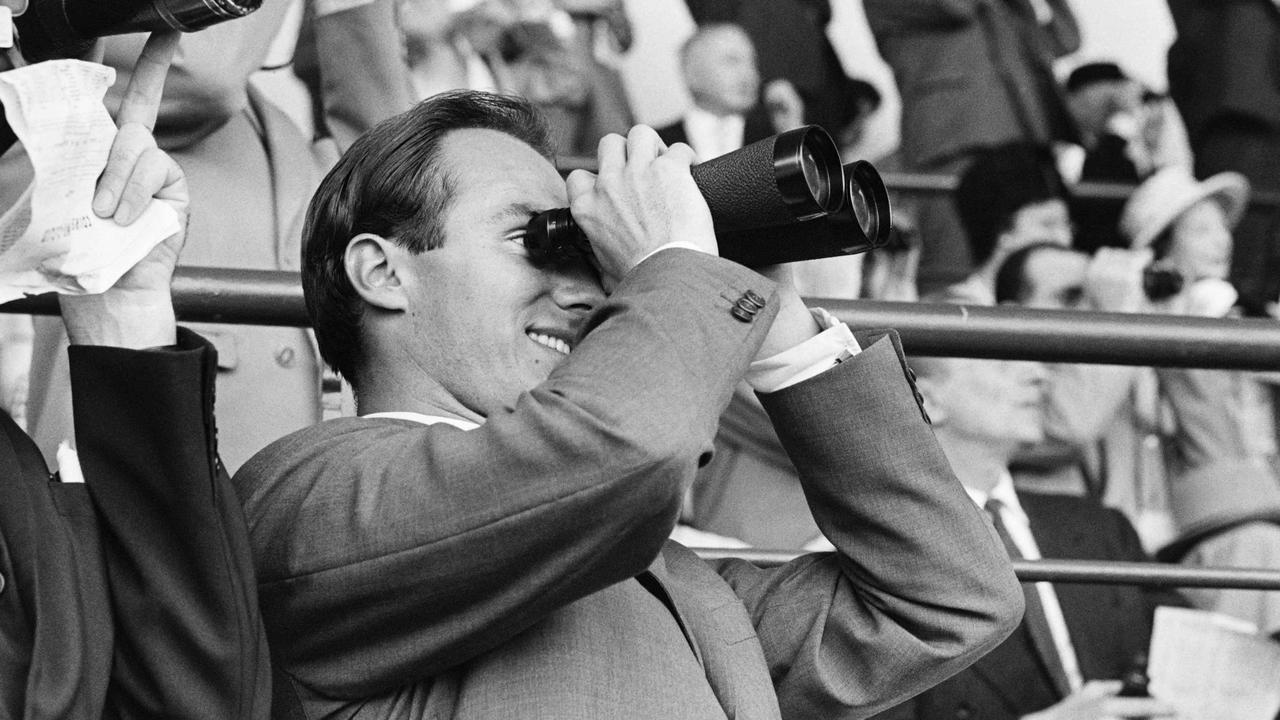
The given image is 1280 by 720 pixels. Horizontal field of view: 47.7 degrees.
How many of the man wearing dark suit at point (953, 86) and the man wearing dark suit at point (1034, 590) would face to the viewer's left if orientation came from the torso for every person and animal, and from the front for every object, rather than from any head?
0

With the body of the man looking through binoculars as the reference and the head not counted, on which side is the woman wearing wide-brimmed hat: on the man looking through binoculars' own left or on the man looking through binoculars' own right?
on the man looking through binoculars' own left

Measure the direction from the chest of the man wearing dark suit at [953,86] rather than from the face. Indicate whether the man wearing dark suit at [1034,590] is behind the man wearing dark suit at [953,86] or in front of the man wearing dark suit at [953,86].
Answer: in front

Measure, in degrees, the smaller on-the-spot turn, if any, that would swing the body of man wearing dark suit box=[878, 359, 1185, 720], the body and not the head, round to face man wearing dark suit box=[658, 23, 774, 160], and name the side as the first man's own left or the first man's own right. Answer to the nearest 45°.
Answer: approximately 180°

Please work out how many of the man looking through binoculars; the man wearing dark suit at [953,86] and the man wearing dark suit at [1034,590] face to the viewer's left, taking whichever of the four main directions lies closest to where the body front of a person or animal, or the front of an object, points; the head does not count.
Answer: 0

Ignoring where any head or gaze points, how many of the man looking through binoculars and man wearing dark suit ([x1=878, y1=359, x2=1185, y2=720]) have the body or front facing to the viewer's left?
0

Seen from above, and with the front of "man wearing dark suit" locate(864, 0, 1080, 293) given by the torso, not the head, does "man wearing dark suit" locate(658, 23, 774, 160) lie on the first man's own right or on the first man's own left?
on the first man's own right

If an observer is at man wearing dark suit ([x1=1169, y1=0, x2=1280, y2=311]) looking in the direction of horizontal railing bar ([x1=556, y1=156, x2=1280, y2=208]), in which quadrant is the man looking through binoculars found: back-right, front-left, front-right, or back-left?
front-left
